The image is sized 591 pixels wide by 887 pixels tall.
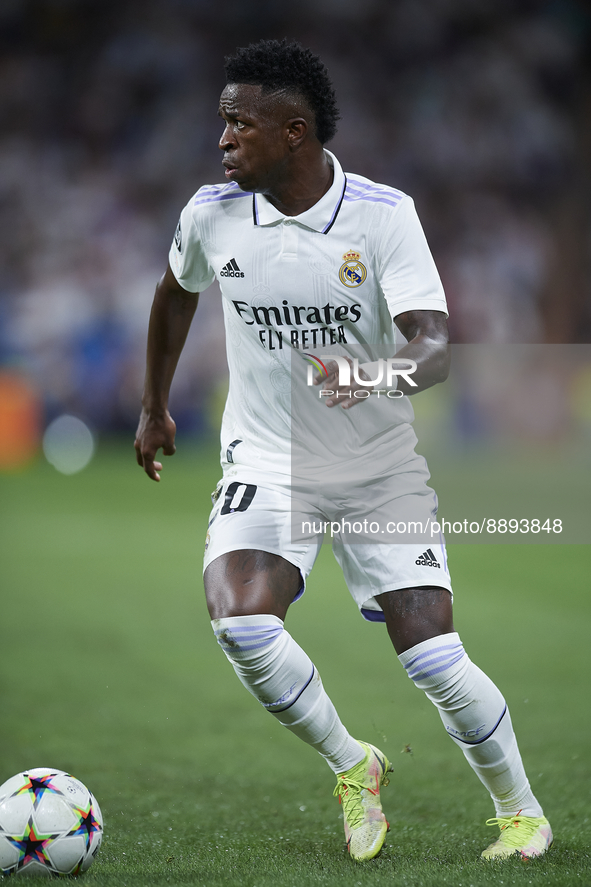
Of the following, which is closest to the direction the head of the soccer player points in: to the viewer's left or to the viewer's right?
to the viewer's left

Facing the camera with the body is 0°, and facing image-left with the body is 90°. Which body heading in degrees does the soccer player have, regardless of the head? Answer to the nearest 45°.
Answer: approximately 0°
